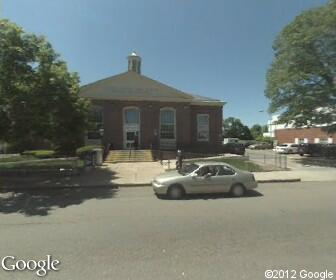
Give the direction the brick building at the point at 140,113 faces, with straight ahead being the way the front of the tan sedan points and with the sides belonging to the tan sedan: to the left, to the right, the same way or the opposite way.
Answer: to the left

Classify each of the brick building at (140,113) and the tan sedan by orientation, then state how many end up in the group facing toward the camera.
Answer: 1

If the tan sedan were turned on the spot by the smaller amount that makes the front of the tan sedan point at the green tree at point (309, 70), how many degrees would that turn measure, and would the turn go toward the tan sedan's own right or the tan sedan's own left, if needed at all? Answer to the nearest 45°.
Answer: approximately 135° to the tan sedan's own right

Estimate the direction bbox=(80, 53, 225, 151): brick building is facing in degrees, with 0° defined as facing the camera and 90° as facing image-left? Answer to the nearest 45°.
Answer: approximately 0°

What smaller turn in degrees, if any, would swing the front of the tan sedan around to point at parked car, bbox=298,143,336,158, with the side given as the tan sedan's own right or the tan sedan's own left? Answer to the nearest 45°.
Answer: approximately 135° to the tan sedan's own right

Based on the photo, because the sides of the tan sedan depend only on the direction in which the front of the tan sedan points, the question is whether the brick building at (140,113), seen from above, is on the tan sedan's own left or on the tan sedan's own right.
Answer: on the tan sedan's own right

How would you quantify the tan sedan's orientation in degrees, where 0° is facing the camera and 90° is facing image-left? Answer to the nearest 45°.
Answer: approximately 90°

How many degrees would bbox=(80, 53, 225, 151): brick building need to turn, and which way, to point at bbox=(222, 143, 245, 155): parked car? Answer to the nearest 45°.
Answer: approximately 90° to its left

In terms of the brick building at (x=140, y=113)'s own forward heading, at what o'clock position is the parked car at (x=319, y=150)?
The parked car is roughly at 9 o'clock from the brick building.
